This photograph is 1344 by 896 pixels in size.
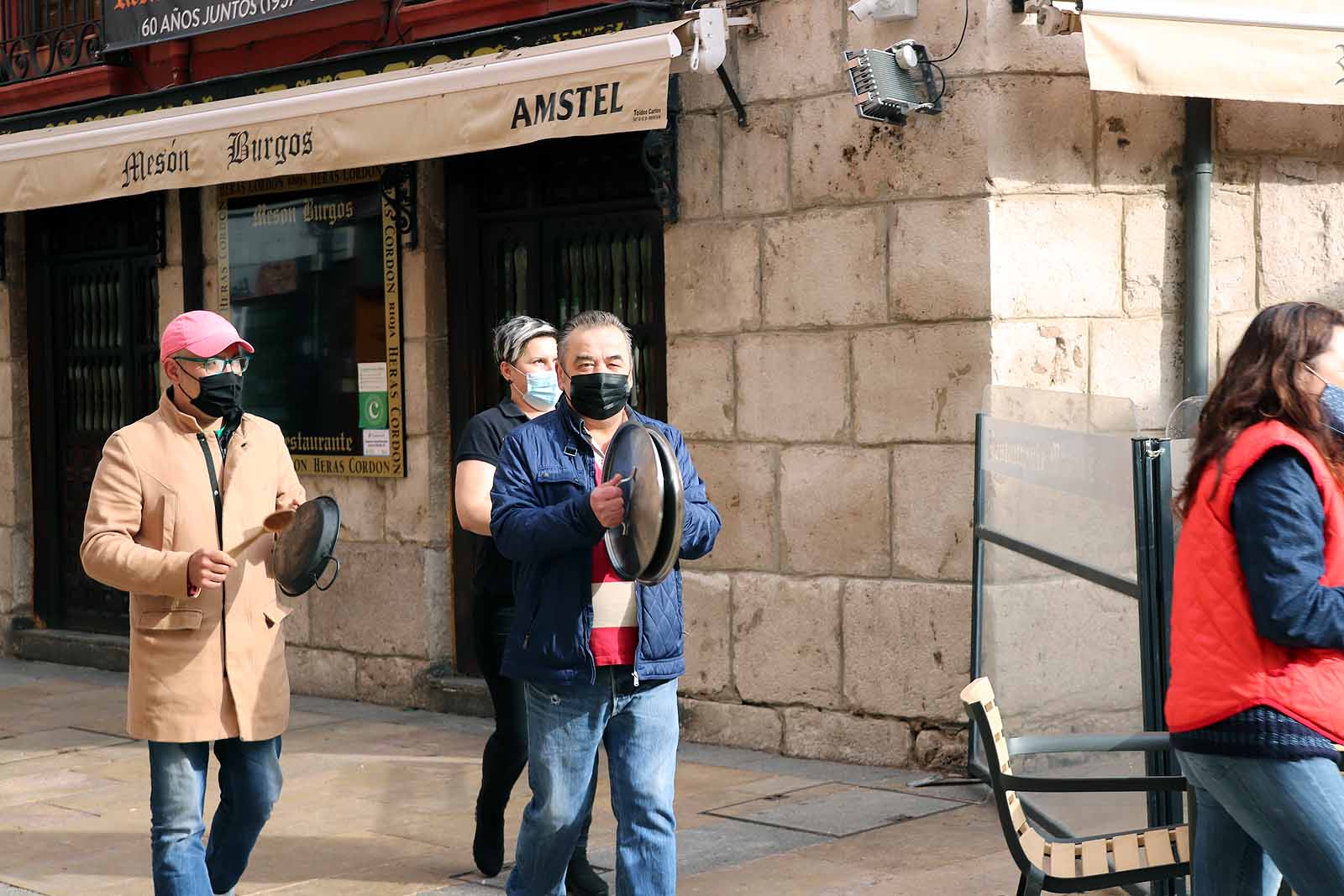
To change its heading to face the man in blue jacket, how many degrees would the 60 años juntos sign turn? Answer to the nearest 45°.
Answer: approximately 45° to its left

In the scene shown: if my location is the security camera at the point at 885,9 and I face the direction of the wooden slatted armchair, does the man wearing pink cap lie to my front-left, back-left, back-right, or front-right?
front-right

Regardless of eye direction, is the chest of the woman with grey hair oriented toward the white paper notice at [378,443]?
no

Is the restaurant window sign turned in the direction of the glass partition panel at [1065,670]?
no

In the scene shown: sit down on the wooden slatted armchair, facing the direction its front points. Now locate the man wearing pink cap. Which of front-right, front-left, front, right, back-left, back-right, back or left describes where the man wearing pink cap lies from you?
back

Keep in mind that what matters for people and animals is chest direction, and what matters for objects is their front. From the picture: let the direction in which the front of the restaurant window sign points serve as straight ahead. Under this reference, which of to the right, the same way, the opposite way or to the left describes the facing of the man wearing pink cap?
to the left

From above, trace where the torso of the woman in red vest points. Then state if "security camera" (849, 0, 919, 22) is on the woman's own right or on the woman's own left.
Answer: on the woman's own left

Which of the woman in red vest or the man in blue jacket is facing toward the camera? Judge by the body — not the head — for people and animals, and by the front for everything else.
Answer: the man in blue jacket

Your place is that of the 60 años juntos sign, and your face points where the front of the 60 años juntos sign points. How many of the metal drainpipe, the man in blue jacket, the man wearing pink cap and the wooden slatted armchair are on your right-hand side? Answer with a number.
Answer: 0

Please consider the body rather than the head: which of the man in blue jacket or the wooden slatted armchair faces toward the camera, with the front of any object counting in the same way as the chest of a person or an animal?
the man in blue jacket

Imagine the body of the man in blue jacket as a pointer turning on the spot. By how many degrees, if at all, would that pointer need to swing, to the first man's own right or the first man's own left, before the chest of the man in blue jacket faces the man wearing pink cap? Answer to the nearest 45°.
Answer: approximately 135° to the first man's own right

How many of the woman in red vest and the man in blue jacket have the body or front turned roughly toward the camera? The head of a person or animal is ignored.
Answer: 1

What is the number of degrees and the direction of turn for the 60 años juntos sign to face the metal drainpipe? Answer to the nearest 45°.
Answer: approximately 90° to its left

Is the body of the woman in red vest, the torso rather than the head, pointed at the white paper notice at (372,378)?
no

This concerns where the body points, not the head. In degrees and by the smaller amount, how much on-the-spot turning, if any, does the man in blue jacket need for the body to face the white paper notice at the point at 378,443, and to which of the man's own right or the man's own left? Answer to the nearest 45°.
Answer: approximately 180°

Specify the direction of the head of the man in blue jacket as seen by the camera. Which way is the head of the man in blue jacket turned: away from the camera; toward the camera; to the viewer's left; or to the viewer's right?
toward the camera

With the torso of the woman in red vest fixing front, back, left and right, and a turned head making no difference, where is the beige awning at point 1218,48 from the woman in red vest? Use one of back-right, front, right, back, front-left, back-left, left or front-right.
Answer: left

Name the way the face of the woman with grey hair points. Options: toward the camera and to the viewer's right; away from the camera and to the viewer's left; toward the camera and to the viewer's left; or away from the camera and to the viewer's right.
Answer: toward the camera and to the viewer's right

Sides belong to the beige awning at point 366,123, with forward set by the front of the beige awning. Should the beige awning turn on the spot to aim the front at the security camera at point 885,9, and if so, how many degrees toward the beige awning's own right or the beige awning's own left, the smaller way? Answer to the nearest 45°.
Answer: approximately 90° to the beige awning's own left

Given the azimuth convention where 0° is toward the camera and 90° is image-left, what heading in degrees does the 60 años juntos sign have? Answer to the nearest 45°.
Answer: approximately 45°

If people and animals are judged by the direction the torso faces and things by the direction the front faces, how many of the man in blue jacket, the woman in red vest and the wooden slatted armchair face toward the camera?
1
